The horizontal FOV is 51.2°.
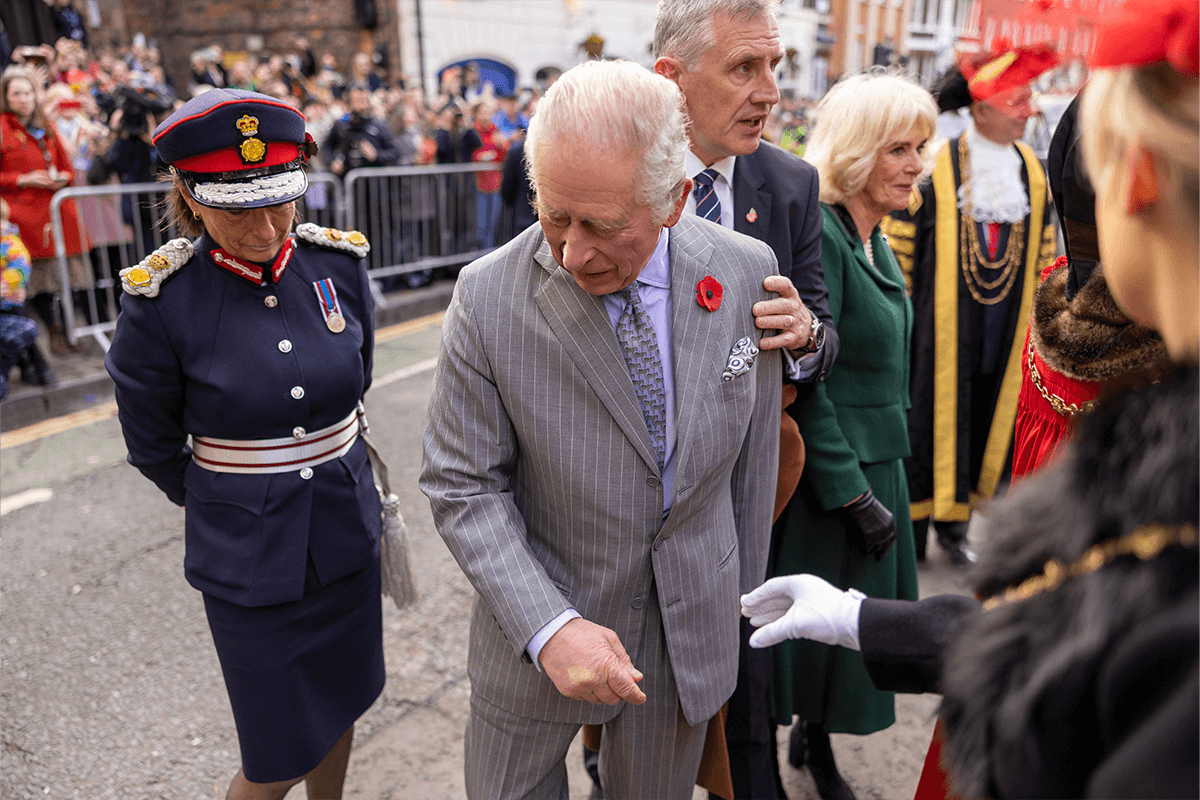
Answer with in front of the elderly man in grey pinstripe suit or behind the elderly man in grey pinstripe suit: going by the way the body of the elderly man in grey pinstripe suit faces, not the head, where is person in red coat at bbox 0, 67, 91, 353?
behind

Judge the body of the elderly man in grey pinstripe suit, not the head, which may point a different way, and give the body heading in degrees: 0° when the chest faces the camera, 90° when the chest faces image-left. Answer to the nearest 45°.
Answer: approximately 0°

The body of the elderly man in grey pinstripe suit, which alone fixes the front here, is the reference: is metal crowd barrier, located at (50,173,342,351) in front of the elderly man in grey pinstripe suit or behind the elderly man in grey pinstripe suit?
behind

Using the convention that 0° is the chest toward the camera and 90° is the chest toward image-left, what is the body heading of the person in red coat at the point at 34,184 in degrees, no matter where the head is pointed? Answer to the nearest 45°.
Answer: approximately 315°

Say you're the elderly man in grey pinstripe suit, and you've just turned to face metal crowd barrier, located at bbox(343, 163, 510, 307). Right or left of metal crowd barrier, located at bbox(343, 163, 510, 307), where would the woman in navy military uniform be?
left

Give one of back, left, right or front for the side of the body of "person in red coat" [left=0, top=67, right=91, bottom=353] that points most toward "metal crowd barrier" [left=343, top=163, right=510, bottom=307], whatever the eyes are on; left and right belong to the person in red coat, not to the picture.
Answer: left
